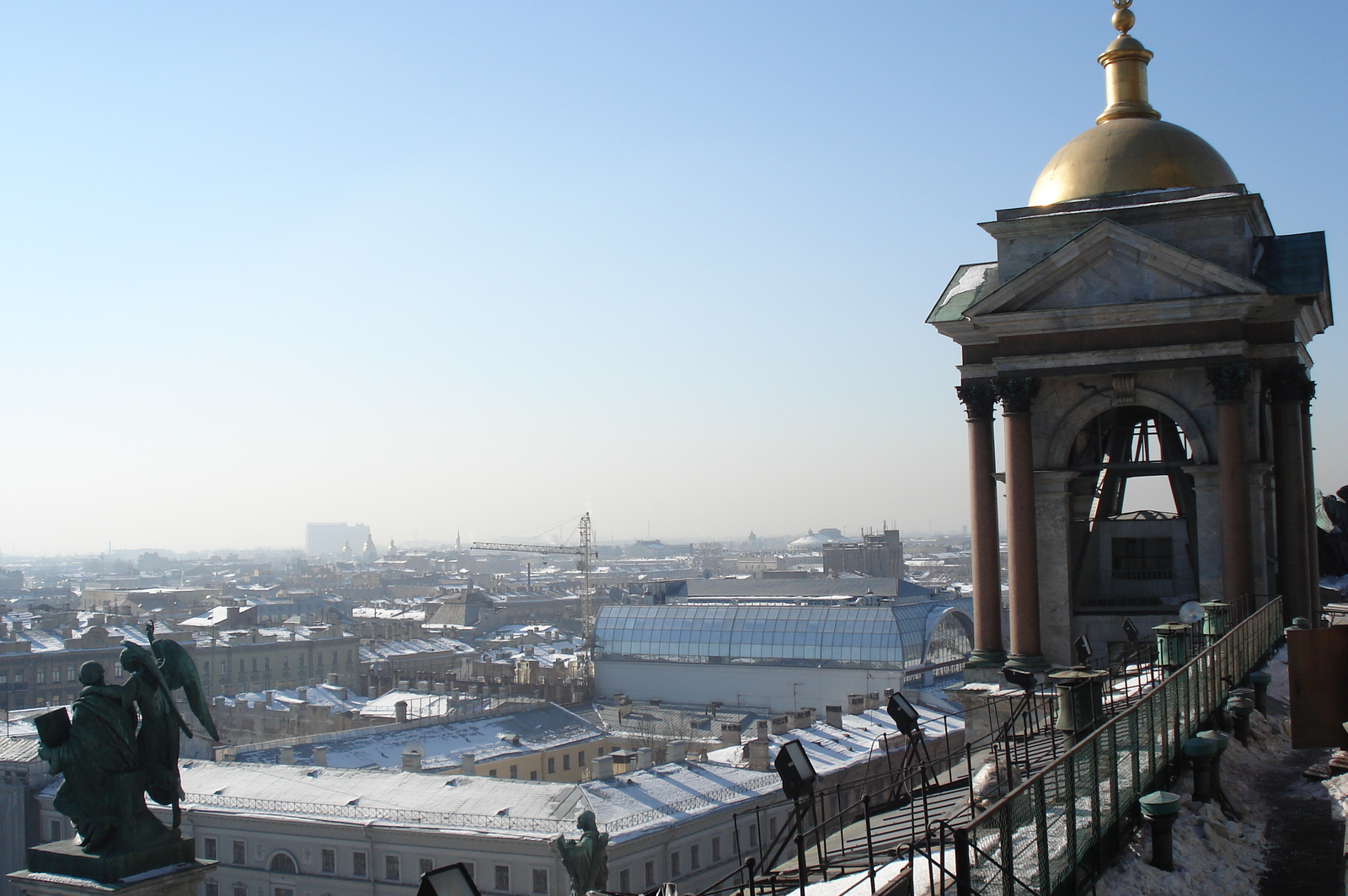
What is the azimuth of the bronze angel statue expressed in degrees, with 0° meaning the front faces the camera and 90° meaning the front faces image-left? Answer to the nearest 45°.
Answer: approximately 135°

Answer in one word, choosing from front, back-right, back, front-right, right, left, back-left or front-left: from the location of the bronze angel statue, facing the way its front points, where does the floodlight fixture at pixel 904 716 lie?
back-right

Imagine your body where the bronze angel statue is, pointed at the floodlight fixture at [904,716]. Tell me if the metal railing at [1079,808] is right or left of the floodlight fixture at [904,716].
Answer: right

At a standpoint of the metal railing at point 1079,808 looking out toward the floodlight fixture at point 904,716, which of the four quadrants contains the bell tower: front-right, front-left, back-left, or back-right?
front-right

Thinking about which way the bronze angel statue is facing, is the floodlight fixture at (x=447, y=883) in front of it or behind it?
behind

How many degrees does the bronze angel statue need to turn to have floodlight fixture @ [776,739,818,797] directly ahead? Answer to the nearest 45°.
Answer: approximately 180°

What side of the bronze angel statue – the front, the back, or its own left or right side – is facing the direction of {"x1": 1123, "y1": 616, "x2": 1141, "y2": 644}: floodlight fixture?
right

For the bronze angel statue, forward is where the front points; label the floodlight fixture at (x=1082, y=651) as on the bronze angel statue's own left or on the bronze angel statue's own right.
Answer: on the bronze angel statue's own right

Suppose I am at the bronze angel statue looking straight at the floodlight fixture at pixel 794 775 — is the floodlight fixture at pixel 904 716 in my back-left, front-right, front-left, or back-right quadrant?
front-left

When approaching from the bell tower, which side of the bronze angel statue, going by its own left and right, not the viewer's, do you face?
right
